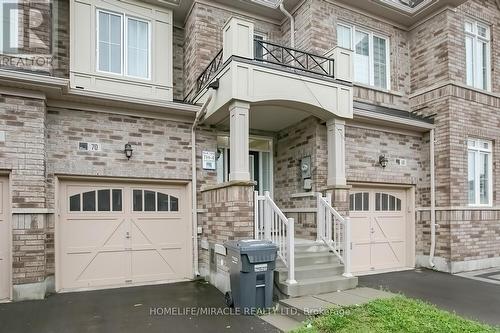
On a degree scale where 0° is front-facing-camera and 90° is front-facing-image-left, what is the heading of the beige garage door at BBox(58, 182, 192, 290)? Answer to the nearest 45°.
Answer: approximately 315°

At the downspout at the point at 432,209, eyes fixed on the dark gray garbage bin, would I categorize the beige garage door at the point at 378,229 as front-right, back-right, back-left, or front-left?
front-right

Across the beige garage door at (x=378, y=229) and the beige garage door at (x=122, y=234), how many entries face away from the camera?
0

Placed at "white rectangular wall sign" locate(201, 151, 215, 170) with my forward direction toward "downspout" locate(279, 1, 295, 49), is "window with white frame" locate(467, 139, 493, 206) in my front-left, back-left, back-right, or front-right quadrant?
front-right

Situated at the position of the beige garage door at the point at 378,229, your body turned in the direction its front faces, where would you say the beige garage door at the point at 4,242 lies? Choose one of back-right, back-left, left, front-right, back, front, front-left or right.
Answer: front-right

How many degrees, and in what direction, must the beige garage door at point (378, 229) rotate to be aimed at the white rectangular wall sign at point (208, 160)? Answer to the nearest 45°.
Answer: approximately 45° to its right

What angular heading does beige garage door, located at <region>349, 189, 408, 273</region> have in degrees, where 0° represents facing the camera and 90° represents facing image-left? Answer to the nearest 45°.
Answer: approximately 0°

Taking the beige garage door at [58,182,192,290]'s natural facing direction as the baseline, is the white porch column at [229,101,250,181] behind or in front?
in front
